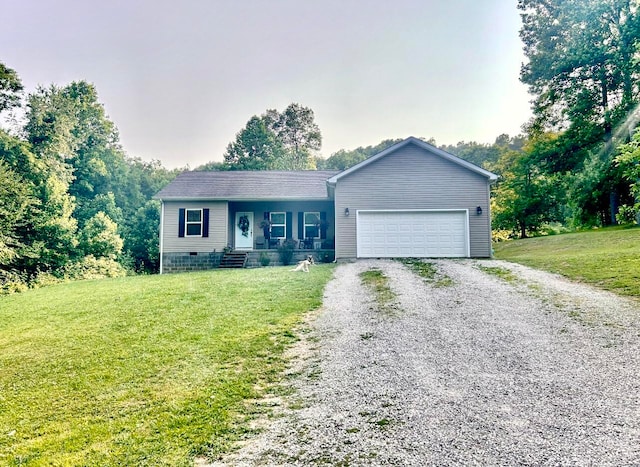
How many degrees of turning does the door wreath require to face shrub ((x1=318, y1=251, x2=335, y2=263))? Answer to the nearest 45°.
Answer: approximately 45° to its left

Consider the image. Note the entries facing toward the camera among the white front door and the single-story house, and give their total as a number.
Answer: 2

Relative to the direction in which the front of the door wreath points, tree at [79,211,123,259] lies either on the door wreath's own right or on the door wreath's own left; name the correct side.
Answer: on the door wreath's own right

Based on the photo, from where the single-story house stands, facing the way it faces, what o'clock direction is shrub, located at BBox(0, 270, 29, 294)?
The shrub is roughly at 3 o'clock from the single-story house.

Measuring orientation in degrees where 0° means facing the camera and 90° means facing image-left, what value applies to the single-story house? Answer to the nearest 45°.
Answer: approximately 0°

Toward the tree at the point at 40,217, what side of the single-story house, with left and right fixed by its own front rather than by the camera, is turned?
right

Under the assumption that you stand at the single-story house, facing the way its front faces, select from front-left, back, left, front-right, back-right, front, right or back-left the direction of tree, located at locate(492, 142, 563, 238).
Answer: back-left

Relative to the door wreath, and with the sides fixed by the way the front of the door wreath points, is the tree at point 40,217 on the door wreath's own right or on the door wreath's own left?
on the door wreath's own right

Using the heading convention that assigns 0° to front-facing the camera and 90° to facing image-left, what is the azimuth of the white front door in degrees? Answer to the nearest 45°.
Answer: approximately 0°

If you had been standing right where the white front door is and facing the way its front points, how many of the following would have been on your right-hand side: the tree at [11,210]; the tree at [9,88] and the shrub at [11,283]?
3
